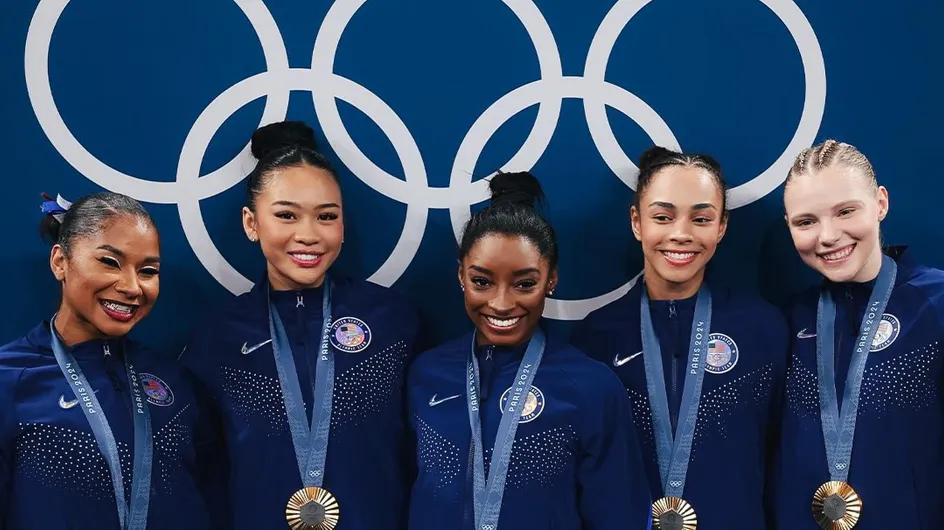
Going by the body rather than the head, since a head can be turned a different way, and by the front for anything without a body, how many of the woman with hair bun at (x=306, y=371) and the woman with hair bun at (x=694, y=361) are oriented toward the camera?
2

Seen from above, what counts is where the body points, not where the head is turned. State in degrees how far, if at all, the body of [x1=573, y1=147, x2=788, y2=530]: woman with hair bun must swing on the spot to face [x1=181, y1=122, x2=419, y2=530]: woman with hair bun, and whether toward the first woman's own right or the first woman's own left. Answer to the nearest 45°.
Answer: approximately 90° to the first woman's own right

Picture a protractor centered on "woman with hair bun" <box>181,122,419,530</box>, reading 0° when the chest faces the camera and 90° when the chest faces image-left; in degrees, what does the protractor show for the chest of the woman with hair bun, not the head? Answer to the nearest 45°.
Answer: approximately 0°

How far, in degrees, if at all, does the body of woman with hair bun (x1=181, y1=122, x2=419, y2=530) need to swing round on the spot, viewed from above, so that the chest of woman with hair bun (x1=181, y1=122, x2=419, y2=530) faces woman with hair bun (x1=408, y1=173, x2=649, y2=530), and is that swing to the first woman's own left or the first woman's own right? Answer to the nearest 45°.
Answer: approximately 45° to the first woman's own left

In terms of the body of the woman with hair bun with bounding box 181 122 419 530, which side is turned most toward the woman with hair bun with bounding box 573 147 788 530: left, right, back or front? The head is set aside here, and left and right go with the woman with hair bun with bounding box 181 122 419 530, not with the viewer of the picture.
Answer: left

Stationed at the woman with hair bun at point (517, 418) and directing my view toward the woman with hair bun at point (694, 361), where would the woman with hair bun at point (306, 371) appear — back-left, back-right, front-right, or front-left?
back-left
